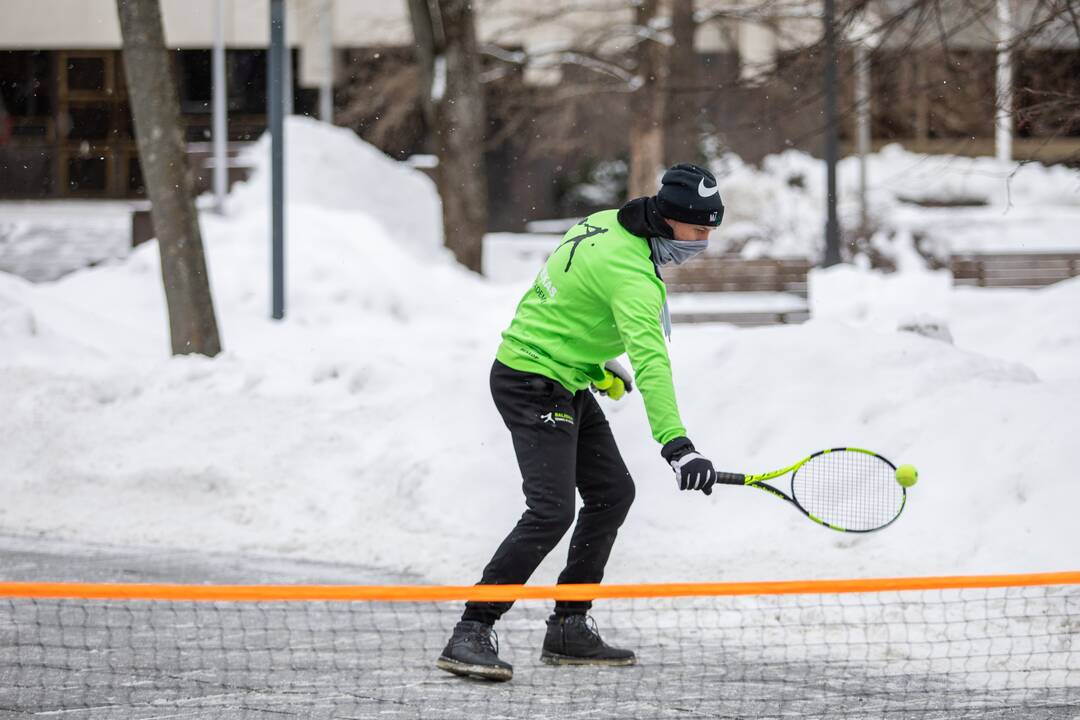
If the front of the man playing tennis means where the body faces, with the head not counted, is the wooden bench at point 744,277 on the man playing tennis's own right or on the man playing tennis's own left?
on the man playing tennis's own left

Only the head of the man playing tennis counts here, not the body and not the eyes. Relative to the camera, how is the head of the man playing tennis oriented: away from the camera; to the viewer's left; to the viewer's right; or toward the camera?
to the viewer's right

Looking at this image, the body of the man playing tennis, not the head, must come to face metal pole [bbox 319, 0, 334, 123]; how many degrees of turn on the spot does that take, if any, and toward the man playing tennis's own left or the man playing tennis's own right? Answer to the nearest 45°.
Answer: approximately 90° to the man playing tennis's own left

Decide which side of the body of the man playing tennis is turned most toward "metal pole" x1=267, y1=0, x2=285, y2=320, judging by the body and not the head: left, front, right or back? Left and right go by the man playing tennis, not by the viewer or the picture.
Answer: left

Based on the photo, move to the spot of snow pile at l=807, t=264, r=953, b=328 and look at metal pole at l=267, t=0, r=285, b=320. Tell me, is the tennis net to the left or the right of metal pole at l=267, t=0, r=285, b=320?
left

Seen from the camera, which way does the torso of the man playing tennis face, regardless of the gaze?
to the viewer's right

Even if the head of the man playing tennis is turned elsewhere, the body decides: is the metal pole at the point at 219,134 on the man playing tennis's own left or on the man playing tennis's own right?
on the man playing tennis's own left

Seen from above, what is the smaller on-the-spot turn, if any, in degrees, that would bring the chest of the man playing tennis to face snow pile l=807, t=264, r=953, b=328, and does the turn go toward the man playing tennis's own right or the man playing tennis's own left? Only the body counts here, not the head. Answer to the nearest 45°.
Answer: approximately 90° to the man playing tennis's own left

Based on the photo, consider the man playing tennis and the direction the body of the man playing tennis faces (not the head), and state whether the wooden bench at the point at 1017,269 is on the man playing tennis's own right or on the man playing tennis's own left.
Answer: on the man playing tennis's own left

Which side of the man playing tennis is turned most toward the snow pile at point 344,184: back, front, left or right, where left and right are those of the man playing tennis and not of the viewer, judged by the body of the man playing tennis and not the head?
left
